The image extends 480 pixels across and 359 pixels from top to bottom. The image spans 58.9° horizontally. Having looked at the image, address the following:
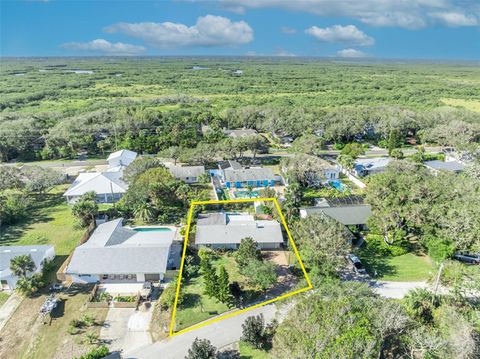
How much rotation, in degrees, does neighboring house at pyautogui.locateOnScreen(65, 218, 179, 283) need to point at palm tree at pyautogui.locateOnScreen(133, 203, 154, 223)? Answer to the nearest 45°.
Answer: approximately 180°

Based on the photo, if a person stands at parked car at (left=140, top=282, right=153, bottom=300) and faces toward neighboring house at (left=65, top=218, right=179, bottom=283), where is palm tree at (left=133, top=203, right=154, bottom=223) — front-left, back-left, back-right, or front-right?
front-right

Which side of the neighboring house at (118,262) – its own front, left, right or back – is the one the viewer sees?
front

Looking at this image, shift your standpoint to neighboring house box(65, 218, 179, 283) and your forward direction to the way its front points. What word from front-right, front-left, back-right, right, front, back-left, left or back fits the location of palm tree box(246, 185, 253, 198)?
back-left

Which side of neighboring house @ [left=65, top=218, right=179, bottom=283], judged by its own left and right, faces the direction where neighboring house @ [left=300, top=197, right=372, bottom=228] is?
left

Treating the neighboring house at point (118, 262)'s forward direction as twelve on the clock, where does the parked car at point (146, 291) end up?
The parked car is roughly at 11 o'clock from the neighboring house.

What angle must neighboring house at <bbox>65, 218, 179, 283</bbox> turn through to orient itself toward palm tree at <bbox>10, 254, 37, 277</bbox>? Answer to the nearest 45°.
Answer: approximately 90° to its right

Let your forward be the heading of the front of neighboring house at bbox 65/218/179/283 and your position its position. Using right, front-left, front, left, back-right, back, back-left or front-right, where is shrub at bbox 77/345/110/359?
front

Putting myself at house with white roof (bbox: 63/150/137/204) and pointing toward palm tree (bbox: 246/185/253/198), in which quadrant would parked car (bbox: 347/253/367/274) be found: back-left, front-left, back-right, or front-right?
front-right

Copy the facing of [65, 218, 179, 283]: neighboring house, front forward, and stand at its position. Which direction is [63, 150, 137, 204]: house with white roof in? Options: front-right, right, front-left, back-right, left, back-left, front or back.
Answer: back

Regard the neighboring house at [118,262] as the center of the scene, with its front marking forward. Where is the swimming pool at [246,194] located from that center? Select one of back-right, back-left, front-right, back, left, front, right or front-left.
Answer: back-left

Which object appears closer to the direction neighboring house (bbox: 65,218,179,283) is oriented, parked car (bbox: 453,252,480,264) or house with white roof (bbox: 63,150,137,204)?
the parked car

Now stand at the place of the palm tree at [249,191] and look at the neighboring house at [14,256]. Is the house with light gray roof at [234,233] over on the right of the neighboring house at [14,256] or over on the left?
left

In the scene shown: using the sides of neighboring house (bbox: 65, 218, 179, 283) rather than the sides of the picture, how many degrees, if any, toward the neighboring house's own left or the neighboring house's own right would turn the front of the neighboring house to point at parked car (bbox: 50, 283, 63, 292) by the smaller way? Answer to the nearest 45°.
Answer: approximately 90° to the neighboring house's own right

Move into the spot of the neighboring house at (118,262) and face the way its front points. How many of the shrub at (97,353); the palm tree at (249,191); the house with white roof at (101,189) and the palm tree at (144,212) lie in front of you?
1
